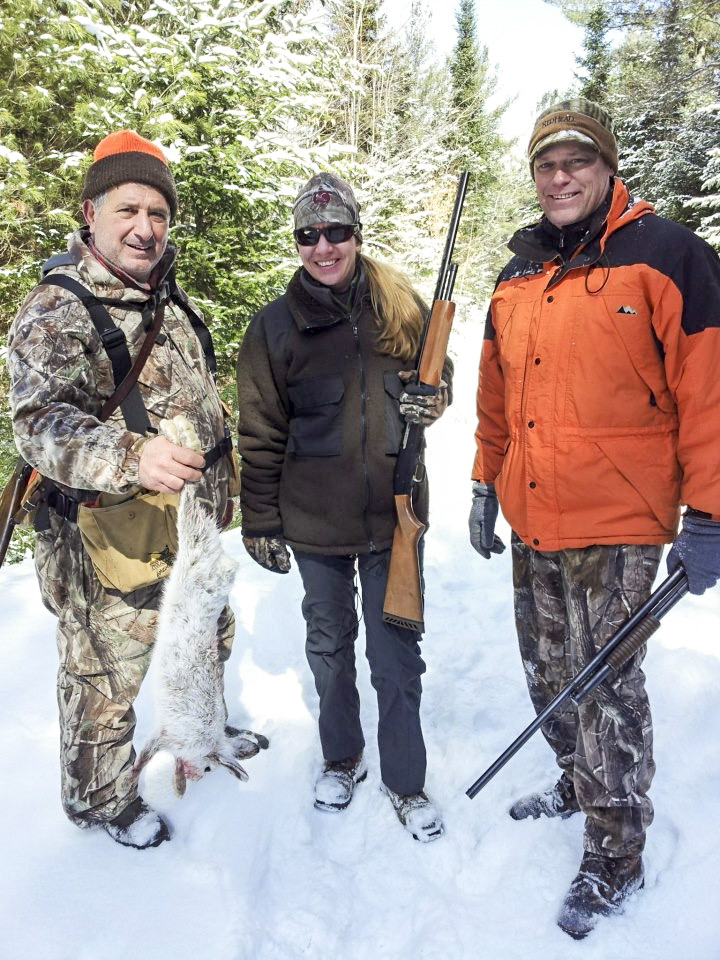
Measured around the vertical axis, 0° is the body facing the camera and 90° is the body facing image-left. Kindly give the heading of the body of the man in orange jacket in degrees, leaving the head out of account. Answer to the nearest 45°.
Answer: approximately 45°

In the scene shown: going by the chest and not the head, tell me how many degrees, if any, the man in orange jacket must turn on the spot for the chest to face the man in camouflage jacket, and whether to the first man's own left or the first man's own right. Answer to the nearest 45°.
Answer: approximately 45° to the first man's own right

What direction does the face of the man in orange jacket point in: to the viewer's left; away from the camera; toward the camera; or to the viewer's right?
toward the camera

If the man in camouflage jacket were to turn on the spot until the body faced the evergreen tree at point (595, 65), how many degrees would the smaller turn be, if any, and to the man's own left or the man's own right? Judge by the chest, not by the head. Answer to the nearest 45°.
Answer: approximately 90° to the man's own left

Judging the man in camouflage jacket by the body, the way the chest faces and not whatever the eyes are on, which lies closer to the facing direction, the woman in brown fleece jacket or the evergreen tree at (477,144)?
the woman in brown fleece jacket

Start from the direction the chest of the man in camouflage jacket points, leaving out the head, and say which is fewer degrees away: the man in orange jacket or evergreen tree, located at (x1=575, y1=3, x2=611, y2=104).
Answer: the man in orange jacket

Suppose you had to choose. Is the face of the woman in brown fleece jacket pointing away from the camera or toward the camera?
toward the camera

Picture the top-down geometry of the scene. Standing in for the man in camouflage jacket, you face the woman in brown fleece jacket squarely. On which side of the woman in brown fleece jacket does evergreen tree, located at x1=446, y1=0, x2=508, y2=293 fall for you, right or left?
left

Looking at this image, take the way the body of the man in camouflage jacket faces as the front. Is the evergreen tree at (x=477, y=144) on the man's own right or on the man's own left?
on the man's own left

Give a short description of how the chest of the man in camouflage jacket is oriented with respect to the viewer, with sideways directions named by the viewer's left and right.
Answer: facing the viewer and to the right of the viewer

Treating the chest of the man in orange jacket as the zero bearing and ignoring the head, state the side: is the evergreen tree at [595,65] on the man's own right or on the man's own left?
on the man's own right

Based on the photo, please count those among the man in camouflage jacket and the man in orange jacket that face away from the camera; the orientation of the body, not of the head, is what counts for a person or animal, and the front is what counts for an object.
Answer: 0
